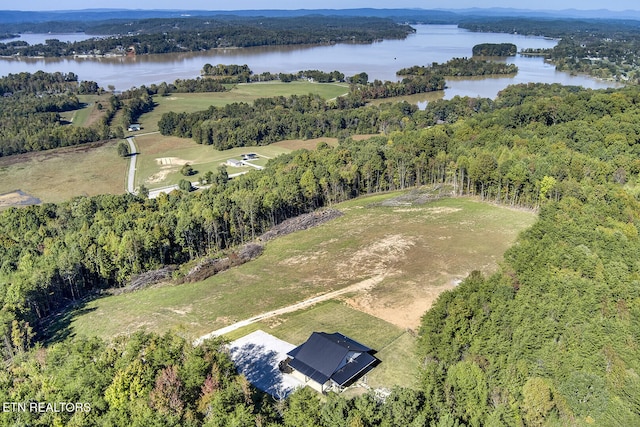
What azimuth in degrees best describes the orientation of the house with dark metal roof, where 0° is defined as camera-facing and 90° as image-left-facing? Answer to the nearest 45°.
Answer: approximately 45°
